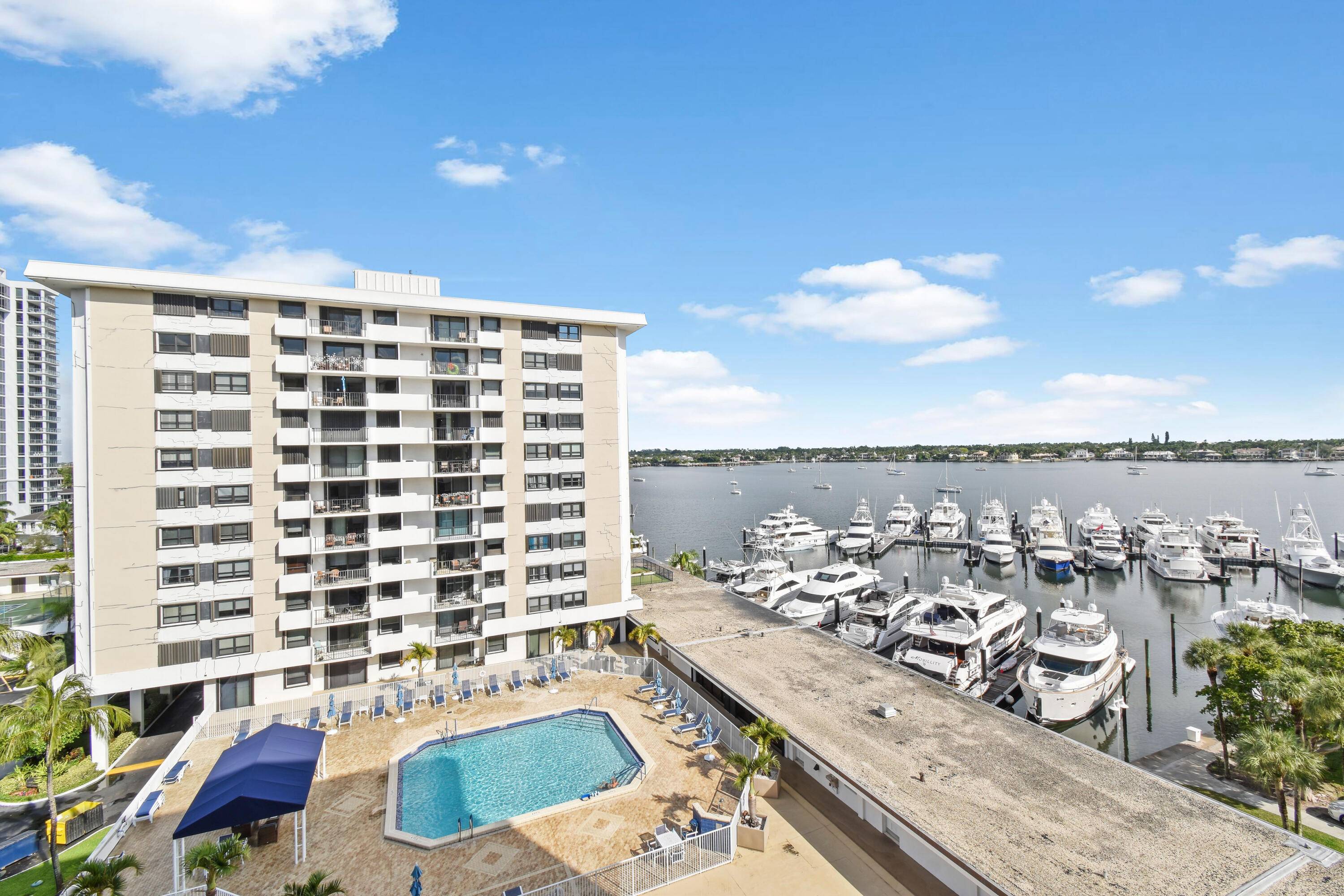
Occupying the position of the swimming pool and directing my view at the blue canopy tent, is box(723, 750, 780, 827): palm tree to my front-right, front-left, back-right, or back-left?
back-left

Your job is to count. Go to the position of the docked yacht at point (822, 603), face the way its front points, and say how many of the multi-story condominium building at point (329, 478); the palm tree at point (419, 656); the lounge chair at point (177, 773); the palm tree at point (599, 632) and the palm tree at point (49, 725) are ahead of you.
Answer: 5

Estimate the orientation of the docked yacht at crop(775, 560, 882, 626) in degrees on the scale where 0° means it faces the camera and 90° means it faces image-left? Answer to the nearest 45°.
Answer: approximately 45°

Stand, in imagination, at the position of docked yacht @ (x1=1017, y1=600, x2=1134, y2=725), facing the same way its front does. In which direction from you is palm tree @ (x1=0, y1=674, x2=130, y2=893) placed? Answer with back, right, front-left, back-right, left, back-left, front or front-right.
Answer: front

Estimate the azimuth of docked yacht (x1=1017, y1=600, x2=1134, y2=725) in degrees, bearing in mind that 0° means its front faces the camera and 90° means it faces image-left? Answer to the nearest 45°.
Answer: approximately 45°

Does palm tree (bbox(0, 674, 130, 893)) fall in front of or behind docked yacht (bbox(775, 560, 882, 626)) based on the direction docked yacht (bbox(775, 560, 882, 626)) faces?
in front

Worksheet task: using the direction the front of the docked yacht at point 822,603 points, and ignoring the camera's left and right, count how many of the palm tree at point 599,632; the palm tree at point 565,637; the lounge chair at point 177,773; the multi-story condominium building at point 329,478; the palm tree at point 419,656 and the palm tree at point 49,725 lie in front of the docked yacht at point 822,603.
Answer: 6

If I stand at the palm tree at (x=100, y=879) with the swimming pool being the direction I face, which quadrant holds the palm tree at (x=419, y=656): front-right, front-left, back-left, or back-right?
front-left

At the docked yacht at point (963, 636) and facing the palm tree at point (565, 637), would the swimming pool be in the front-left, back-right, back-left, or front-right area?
front-left

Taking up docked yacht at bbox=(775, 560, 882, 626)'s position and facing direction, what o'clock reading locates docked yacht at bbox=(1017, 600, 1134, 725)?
docked yacht at bbox=(1017, 600, 1134, 725) is roughly at 9 o'clock from docked yacht at bbox=(775, 560, 882, 626).

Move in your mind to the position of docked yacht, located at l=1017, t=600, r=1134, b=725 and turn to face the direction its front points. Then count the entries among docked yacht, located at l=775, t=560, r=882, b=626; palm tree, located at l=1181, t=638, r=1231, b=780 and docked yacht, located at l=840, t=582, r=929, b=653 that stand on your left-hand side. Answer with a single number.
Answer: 1
